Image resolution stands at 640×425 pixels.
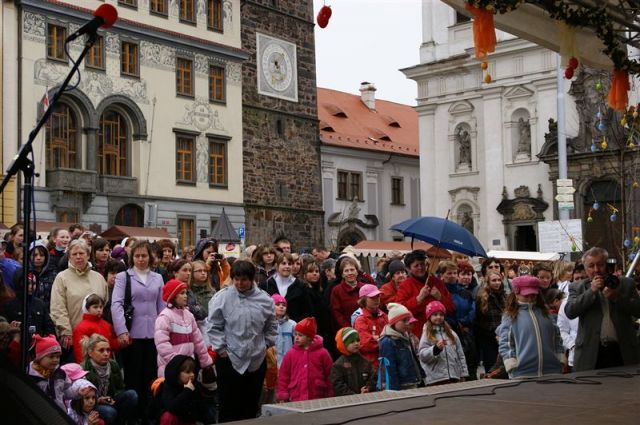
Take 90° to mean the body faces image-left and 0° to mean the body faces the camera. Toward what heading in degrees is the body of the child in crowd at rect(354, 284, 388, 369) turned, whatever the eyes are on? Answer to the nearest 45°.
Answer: approximately 315°

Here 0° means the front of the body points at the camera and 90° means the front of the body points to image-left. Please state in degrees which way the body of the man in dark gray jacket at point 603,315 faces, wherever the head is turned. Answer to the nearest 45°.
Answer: approximately 0°

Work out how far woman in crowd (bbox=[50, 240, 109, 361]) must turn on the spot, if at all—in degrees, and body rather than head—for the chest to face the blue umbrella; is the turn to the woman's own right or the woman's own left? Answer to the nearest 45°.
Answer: approximately 90° to the woman's own left

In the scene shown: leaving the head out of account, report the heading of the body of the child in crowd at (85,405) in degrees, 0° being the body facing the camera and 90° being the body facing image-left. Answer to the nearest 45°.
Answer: approximately 315°

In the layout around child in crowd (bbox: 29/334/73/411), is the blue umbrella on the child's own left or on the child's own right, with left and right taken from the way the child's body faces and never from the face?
on the child's own left

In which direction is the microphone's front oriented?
to the viewer's right
